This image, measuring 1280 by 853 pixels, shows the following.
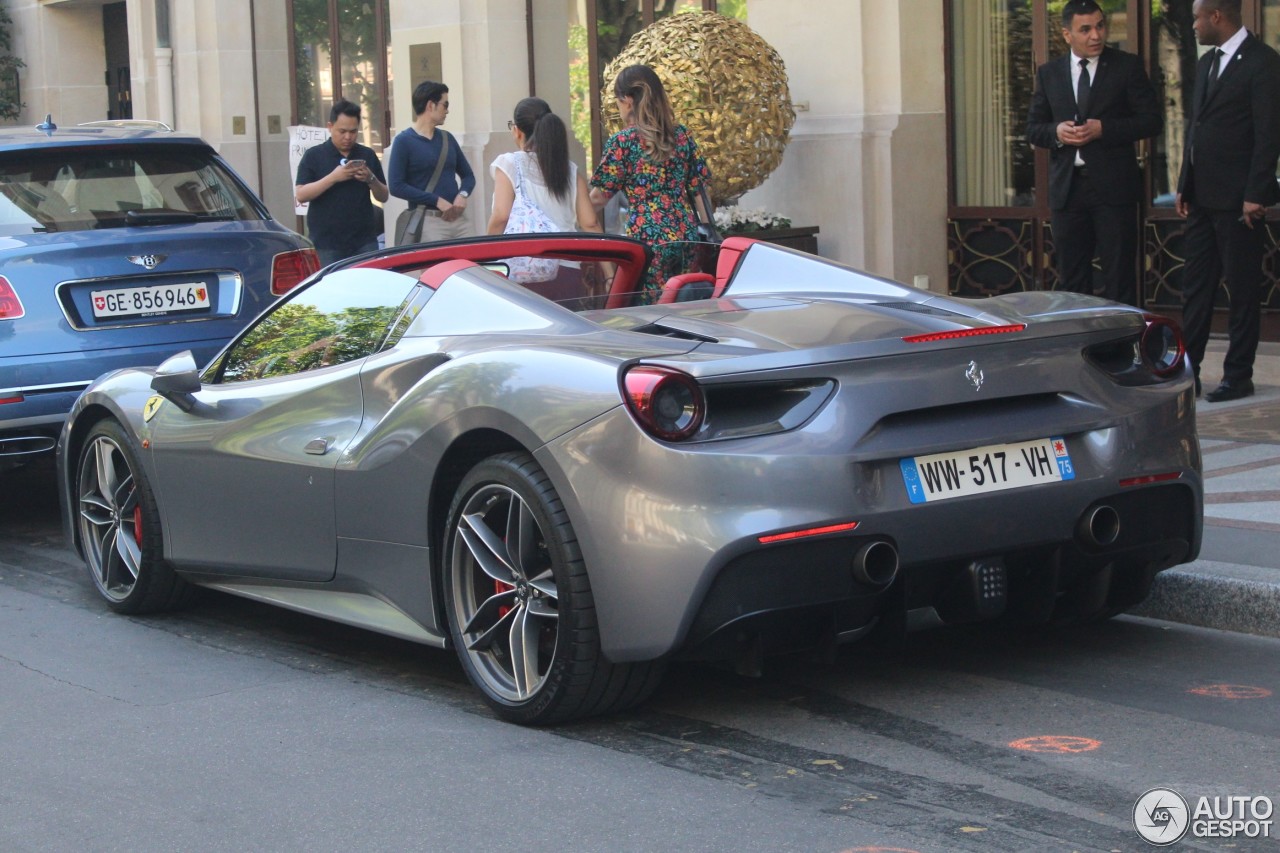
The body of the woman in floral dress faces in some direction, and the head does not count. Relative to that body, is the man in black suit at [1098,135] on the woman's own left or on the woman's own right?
on the woman's own right

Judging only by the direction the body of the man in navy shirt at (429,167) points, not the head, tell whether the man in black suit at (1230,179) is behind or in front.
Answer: in front

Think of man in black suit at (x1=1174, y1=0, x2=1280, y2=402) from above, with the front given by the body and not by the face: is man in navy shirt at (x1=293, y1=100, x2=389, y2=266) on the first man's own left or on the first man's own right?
on the first man's own right

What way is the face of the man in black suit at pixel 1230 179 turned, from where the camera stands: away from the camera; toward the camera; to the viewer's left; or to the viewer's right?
to the viewer's left

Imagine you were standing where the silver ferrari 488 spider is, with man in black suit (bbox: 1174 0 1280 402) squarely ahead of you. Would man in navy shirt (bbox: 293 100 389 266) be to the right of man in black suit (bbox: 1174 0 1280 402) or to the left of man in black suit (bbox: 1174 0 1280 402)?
left

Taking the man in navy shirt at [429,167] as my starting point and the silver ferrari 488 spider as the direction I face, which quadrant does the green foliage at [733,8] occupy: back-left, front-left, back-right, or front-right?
back-left

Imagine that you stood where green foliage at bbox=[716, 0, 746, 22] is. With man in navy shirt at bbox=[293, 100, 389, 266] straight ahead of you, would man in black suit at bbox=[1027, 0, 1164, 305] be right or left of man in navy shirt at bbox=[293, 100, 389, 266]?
left

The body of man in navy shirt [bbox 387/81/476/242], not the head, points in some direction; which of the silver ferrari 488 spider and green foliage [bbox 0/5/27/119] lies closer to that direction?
the silver ferrari 488 spider

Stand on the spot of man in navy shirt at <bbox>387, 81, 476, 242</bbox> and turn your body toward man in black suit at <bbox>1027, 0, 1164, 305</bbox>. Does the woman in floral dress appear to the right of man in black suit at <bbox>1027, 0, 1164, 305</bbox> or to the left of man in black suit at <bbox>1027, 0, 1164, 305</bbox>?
right

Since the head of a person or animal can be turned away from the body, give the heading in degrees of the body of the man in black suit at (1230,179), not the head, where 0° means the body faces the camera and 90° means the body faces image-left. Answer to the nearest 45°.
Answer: approximately 45°

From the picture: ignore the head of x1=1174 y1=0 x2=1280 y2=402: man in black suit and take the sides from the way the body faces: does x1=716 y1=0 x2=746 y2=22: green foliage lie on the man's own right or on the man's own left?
on the man's own right

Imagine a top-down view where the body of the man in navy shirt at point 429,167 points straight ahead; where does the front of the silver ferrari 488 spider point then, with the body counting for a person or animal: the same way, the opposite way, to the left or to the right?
the opposite way

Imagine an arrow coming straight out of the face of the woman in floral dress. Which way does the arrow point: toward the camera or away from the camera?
away from the camera

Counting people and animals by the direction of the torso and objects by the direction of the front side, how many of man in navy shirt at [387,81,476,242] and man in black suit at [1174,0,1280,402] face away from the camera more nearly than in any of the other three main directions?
0

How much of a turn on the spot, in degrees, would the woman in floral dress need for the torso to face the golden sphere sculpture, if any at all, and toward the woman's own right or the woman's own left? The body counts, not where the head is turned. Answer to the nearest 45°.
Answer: approximately 45° to the woman's own right

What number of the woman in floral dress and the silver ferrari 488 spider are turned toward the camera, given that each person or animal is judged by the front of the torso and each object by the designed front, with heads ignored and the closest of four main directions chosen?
0

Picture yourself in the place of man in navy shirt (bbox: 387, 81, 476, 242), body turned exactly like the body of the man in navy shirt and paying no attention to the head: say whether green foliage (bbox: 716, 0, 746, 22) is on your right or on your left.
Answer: on your left

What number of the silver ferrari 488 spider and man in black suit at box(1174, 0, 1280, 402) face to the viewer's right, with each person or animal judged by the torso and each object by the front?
0
